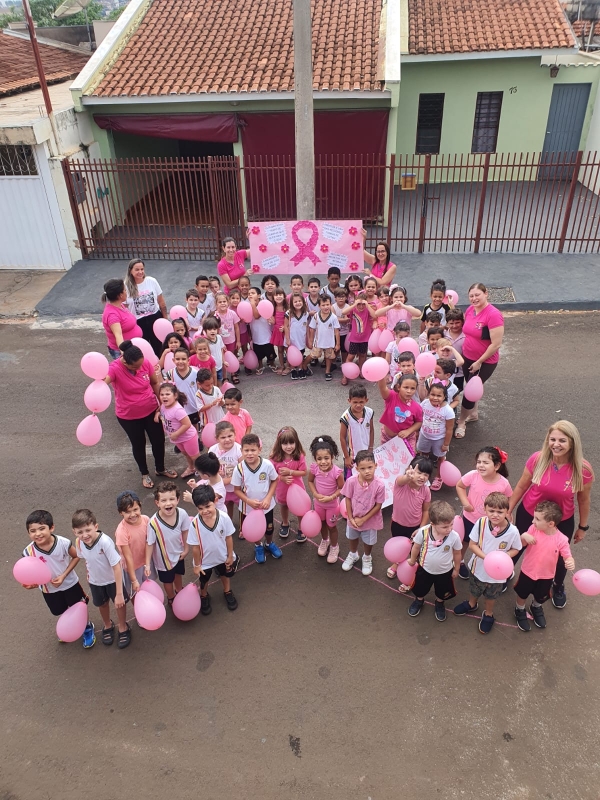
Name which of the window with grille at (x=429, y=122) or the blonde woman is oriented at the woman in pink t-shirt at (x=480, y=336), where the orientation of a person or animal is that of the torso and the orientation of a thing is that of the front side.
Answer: the window with grille

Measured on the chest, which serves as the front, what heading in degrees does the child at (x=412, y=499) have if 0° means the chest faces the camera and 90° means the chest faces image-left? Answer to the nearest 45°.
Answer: approximately 0°

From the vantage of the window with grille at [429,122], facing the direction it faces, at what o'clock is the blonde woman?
The blonde woman is roughly at 12 o'clock from the window with grille.

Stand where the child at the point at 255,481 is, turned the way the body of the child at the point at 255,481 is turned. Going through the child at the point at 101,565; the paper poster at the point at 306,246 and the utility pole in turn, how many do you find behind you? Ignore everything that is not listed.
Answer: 2

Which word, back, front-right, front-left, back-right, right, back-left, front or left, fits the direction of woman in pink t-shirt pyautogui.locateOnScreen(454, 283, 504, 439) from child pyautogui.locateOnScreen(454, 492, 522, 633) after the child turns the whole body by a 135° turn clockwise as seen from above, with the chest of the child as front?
front-right

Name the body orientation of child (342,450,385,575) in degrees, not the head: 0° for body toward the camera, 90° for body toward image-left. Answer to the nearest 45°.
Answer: approximately 0°

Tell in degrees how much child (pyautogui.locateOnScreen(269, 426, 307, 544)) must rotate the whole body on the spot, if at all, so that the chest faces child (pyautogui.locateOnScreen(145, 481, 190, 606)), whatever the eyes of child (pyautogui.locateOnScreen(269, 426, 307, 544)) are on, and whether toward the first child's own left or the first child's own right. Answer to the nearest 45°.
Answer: approximately 45° to the first child's own right
